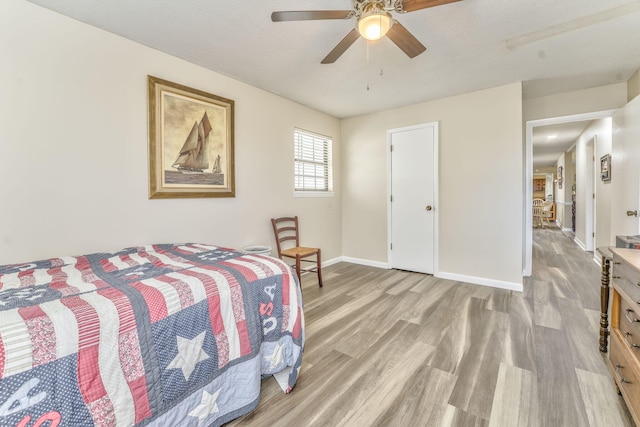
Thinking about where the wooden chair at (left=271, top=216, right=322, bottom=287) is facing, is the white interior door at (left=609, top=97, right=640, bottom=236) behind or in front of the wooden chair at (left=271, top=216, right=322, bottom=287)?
in front

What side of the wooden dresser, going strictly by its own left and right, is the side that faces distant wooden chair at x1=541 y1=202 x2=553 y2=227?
right

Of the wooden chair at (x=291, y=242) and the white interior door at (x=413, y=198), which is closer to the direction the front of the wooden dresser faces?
the wooden chair

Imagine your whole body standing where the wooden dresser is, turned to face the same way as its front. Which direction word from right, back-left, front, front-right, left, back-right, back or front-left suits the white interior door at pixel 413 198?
front-right

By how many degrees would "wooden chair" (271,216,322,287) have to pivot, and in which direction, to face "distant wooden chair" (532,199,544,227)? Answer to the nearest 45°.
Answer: approximately 90° to its left

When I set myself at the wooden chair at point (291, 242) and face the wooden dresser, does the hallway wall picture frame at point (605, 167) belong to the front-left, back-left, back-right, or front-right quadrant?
front-left

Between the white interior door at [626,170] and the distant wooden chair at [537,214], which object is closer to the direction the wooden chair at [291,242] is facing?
the white interior door

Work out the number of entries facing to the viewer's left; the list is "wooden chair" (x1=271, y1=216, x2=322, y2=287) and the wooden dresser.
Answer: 1

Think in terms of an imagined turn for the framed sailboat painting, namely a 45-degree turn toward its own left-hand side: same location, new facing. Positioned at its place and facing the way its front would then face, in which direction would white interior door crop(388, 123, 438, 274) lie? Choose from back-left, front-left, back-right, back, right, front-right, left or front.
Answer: front

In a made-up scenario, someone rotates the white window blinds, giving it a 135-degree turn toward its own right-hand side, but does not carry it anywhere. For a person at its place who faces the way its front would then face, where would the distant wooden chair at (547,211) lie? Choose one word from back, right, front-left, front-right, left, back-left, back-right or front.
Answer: back-right

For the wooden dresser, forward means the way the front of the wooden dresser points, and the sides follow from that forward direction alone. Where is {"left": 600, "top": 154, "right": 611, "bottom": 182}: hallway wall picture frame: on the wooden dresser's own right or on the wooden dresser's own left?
on the wooden dresser's own right

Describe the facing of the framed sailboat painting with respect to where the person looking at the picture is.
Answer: facing the viewer and to the right of the viewer

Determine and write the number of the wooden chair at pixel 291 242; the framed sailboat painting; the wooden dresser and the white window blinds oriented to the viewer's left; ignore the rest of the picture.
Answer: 1

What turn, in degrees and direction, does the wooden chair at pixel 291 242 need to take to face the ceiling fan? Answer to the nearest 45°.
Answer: approximately 45° to its right

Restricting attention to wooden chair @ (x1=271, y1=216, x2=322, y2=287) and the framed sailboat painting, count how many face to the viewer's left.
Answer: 0

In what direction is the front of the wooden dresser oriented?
to the viewer's left
